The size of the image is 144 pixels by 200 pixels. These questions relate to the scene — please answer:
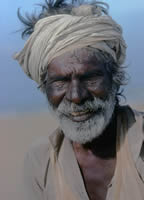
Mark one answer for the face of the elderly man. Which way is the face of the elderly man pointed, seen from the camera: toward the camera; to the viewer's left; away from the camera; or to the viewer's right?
toward the camera

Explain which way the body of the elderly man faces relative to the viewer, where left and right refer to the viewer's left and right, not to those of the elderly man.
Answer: facing the viewer
